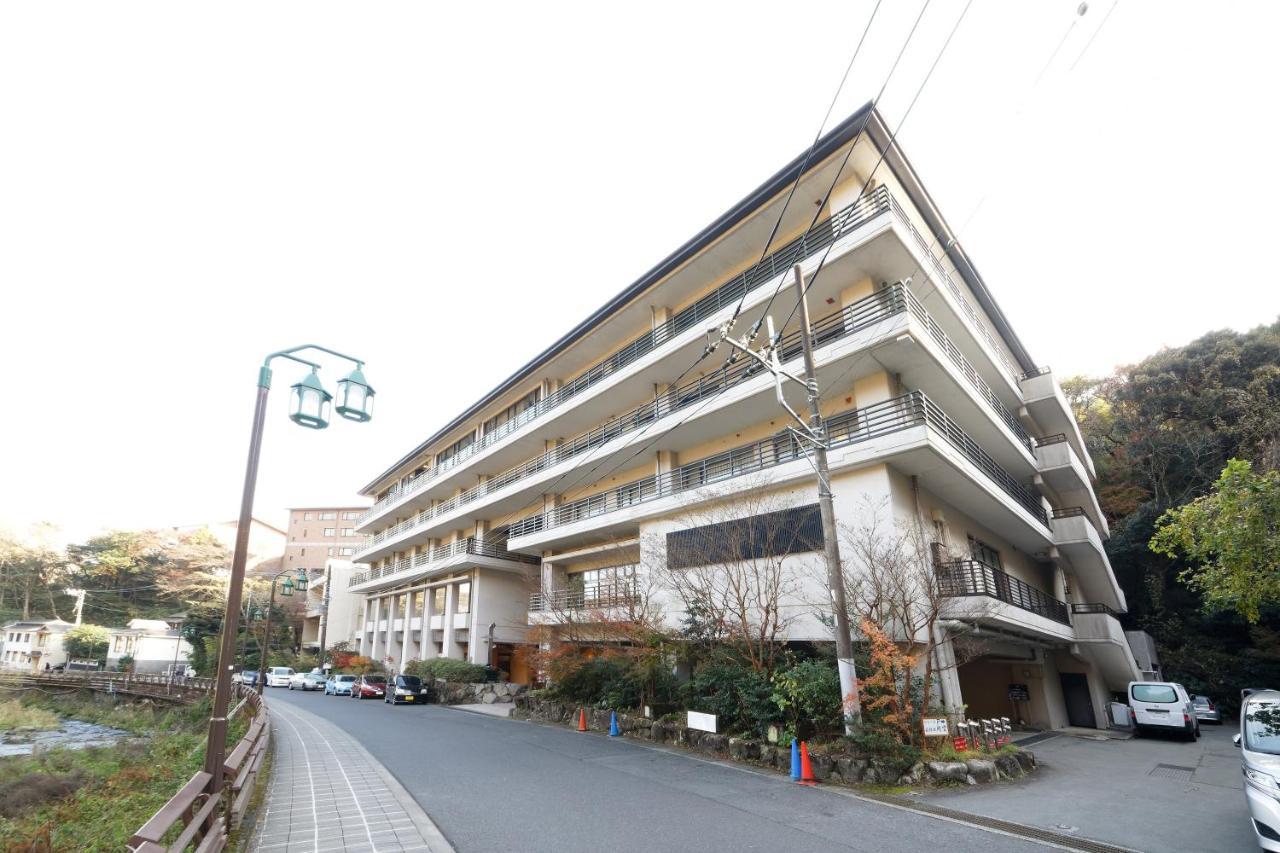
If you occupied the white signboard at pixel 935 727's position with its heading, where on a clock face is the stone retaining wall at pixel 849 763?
The stone retaining wall is roughly at 3 o'clock from the white signboard.

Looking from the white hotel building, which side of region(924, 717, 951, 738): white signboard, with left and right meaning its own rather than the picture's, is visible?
back

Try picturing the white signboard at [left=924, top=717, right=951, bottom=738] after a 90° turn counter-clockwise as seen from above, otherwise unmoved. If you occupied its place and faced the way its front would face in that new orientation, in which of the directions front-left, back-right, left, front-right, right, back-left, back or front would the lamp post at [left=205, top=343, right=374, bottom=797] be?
back-right

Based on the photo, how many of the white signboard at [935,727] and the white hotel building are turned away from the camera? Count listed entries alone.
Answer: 0

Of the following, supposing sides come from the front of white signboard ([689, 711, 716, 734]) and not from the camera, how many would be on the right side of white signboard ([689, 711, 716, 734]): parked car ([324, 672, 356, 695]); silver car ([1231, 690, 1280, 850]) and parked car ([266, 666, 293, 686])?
2

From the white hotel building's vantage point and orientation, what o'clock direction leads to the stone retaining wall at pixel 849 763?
The stone retaining wall is roughly at 11 o'clock from the white hotel building.

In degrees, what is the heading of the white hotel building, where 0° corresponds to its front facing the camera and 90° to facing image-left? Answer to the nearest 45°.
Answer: approximately 45°

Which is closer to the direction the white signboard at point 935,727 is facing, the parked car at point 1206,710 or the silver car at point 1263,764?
the silver car

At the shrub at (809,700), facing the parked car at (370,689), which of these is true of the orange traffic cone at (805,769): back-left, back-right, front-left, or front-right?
back-left
